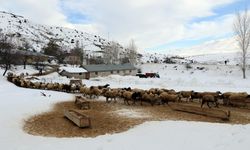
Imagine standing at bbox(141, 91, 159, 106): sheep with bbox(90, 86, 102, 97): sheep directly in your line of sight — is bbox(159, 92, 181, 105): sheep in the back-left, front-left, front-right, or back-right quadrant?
back-right

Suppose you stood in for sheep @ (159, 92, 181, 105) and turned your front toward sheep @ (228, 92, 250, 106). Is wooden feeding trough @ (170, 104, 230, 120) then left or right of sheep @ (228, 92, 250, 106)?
right

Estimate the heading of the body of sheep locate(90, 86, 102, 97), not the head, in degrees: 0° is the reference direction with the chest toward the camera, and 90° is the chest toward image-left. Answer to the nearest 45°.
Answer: approximately 270°

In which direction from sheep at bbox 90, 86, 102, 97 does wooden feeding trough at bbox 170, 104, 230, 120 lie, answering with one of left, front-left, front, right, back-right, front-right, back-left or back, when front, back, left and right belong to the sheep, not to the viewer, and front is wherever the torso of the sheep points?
front-right
